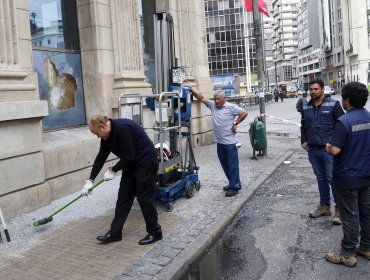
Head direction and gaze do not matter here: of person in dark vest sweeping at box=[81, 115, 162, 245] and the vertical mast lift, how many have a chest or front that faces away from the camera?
0

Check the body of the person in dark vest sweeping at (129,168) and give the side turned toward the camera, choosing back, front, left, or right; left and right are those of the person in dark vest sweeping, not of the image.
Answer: left

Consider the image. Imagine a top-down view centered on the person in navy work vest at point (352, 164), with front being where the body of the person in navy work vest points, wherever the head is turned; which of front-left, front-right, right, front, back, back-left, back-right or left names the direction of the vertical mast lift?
front

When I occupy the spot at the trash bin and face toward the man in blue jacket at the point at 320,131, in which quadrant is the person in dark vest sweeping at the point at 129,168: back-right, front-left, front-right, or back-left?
front-right

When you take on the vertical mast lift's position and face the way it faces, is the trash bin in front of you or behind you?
behind

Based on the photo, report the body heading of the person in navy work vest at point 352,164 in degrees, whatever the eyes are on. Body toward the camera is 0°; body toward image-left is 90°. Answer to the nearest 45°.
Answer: approximately 135°

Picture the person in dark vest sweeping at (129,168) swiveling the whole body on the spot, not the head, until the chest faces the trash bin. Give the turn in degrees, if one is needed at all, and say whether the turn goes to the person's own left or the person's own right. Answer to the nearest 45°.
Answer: approximately 135° to the person's own right

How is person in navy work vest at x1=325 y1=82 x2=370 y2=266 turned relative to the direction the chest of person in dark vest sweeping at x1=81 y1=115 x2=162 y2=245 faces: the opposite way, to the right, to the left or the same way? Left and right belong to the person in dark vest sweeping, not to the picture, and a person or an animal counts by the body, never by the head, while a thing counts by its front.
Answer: to the right

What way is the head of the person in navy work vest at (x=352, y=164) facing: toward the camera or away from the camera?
away from the camera
